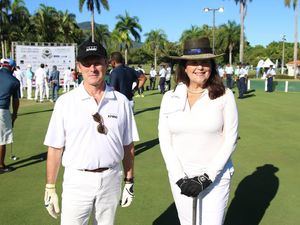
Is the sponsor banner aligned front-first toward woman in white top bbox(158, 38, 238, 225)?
yes

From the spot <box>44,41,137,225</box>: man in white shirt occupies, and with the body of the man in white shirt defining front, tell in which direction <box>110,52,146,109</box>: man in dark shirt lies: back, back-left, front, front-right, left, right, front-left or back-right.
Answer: back

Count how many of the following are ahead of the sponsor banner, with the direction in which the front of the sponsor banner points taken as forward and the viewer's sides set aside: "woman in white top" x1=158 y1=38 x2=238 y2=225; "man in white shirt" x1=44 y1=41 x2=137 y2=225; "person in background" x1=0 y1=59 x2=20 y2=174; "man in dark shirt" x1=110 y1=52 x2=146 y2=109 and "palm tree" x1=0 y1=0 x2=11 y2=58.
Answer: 4

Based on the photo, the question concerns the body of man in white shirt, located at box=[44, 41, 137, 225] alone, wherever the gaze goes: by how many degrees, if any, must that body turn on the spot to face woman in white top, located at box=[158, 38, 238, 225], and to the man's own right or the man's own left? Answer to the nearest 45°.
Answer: approximately 90° to the man's own left

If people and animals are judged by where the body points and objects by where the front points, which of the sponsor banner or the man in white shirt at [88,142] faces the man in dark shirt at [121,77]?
the sponsor banner

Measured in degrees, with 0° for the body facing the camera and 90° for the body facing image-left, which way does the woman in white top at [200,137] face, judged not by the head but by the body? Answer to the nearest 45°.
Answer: approximately 0°

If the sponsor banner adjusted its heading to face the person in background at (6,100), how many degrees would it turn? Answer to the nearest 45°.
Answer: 0° — it already faces them
